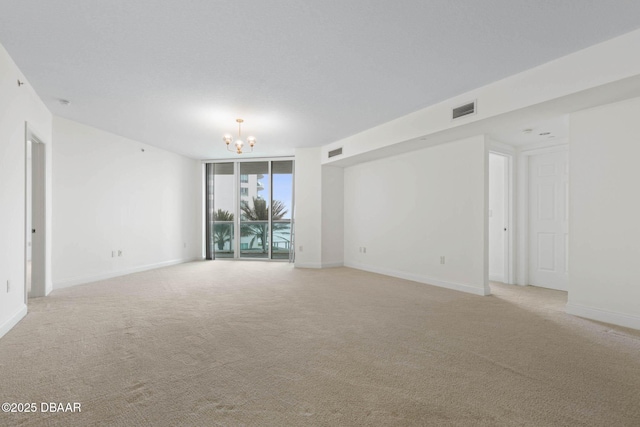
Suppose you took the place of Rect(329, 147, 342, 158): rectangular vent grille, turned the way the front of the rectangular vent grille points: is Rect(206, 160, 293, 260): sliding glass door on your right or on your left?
on your right

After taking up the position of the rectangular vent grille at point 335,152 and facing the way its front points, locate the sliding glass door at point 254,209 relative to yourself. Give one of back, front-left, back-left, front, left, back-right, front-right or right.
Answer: right

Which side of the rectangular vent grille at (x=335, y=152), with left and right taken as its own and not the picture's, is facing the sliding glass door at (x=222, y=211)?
right

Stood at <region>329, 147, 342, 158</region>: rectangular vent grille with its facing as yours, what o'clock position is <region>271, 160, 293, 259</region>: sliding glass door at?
The sliding glass door is roughly at 3 o'clock from the rectangular vent grille.

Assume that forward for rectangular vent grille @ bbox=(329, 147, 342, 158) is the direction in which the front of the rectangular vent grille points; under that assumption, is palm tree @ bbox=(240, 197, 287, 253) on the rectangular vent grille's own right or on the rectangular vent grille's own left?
on the rectangular vent grille's own right

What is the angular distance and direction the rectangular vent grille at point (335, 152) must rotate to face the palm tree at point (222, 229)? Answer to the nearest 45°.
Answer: approximately 90° to its right
